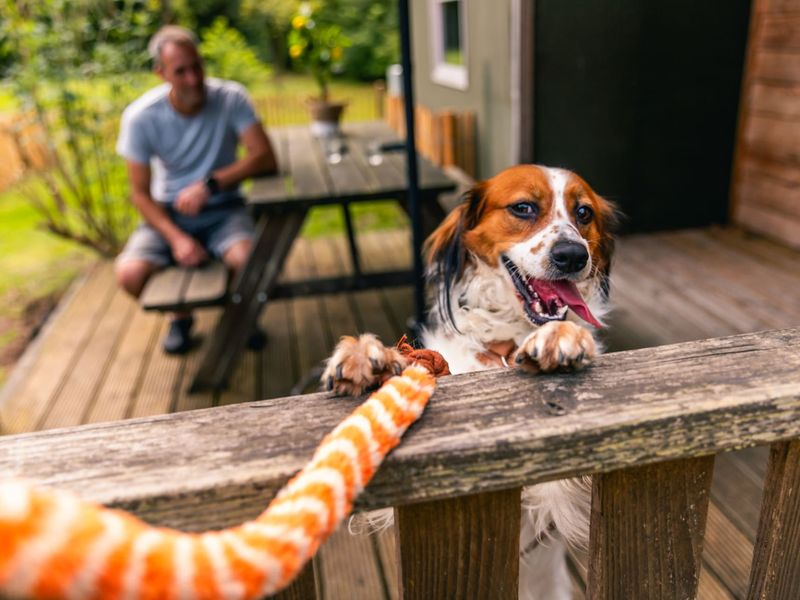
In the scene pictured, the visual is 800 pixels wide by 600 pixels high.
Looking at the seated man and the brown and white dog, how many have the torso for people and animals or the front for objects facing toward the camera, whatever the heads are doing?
2

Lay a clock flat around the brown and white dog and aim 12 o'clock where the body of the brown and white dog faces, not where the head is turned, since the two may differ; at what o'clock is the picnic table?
The picnic table is roughly at 5 o'clock from the brown and white dog.

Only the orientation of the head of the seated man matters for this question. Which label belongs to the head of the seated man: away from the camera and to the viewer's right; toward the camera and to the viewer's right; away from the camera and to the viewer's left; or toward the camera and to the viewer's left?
toward the camera and to the viewer's right

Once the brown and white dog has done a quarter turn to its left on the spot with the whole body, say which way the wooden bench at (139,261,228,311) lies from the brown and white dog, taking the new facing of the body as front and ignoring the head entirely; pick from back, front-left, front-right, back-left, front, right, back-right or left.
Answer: back-left

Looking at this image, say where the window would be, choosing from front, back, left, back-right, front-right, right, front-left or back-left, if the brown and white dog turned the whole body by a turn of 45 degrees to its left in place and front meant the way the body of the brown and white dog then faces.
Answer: back-left

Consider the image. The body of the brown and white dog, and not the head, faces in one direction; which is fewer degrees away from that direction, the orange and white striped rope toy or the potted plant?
the orange and white striped rope toy

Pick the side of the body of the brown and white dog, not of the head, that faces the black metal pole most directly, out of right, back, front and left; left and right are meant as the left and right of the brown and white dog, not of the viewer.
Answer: back

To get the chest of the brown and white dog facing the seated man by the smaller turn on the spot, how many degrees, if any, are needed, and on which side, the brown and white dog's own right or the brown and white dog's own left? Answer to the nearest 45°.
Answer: approximately 135° to the brown and white dog's own right

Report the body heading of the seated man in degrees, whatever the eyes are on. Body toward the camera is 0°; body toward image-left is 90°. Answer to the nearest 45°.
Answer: approximately 0°

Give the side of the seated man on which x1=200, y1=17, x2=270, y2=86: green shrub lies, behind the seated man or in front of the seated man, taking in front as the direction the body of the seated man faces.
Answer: behind

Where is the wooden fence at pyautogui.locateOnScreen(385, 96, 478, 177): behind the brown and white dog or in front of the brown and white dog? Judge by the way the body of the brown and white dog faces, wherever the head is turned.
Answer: behind
